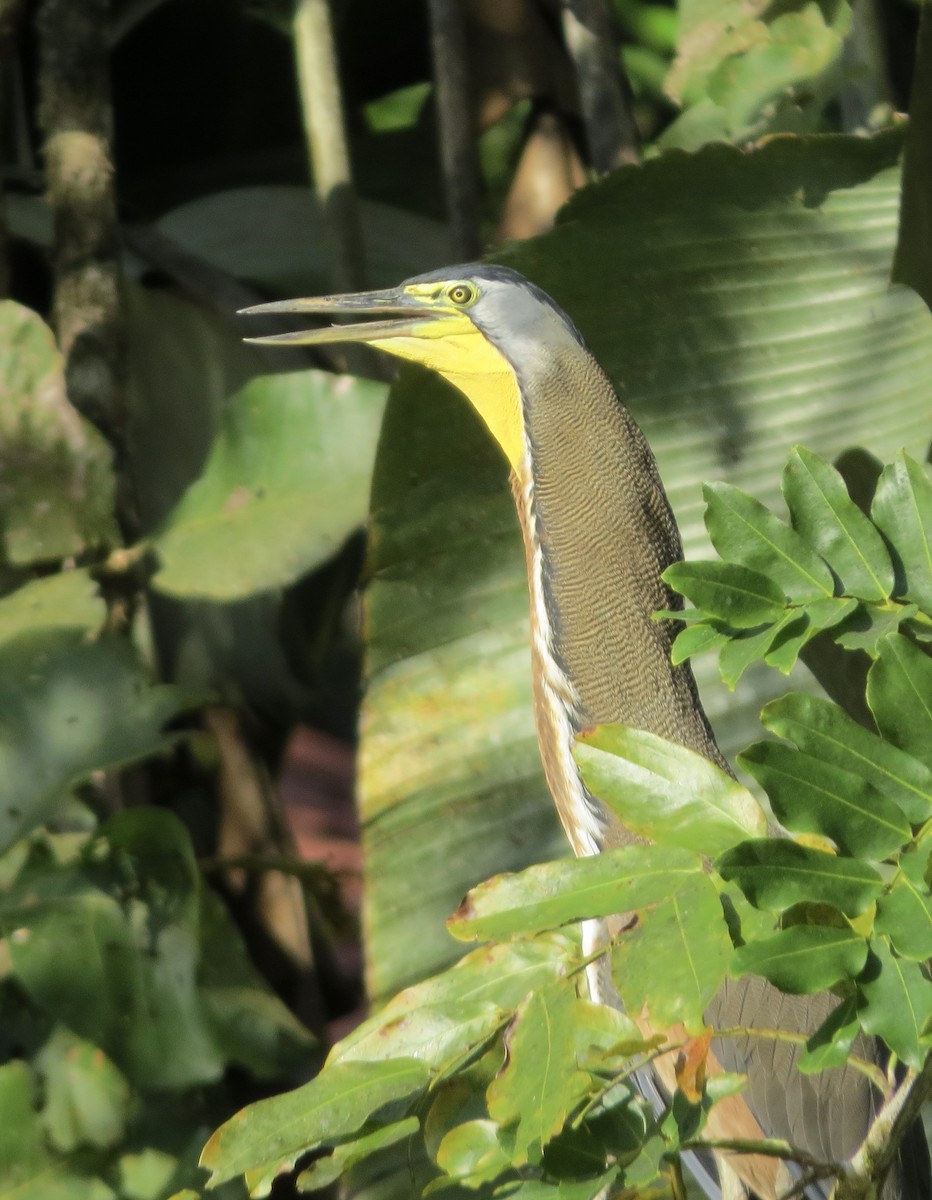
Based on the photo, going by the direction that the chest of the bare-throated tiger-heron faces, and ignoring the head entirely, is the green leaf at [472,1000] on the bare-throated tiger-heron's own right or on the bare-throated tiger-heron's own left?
on the bare-throated tiger-heron's own left

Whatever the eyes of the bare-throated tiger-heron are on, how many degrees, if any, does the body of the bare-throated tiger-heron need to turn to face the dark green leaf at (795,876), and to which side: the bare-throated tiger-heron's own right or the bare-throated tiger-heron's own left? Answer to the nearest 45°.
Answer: approximately 90° to the bare-throated tiger-heron's own left

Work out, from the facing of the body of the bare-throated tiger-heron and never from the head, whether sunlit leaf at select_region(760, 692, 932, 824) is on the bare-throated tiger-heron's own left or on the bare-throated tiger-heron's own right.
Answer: on the bare-throated tiger-heron's own left

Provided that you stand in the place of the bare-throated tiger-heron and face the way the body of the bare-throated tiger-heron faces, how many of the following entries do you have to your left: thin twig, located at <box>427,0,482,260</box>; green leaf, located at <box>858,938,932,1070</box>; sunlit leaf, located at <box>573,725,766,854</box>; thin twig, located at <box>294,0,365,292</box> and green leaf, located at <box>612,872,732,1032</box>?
3

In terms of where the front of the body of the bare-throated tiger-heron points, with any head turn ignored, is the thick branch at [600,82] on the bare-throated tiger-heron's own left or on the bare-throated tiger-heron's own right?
on the bare-throated tiger-heron's own right

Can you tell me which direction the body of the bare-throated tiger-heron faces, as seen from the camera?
to the viewer's left

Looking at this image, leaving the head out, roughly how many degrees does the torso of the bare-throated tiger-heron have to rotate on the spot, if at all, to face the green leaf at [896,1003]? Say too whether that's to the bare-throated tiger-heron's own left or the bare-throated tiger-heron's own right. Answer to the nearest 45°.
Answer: approximately 90° to the bare-throated tiger-heron's own left

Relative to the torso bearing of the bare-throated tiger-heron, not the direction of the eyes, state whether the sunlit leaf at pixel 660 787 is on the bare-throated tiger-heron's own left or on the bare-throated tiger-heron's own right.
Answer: on the bare-throated tiger-heron's own left

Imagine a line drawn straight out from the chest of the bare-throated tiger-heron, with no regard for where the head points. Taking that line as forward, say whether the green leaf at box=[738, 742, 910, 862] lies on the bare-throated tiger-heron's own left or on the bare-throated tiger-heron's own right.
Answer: on the bare-throated tiger-heron's own left

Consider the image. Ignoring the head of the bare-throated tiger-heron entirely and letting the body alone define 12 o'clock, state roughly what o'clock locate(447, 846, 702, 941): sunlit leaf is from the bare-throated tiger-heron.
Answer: The sunlit leaf is roughly at 9 o'clock from the bare-throated tiger-heron.
